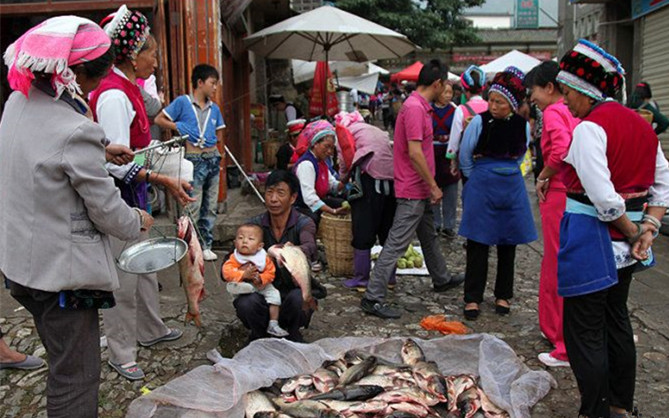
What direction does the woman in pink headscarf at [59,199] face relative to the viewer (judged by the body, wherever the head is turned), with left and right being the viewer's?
facing away from the viewer and to the right of the viewer

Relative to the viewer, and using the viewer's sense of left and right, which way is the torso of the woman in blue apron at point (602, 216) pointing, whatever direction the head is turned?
facing away from the viewer and to the left of the viewer

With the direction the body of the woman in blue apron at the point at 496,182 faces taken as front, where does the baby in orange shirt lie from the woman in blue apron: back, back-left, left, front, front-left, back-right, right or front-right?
front-right

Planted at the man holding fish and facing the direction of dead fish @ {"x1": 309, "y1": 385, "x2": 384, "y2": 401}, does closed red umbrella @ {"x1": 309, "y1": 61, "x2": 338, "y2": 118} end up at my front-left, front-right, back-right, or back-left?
back-left

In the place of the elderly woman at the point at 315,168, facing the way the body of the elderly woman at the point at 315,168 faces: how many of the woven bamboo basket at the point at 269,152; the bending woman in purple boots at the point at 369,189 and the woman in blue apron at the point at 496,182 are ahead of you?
2

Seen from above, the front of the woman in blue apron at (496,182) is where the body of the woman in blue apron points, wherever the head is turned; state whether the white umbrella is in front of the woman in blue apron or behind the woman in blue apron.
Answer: behind

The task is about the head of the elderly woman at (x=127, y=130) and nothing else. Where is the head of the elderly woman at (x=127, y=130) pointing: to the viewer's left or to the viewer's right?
to the viewer's right

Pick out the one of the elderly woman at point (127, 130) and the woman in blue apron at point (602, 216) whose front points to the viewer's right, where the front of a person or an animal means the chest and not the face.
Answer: the elderly woman

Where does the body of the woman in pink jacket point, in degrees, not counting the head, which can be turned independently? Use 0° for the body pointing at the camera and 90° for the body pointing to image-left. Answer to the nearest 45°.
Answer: approximately 90°

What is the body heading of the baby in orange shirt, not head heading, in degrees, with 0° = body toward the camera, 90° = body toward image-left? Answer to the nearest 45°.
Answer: approximately 0°

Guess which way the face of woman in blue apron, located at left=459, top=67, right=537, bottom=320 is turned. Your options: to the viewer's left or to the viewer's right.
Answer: to the viewer's left
